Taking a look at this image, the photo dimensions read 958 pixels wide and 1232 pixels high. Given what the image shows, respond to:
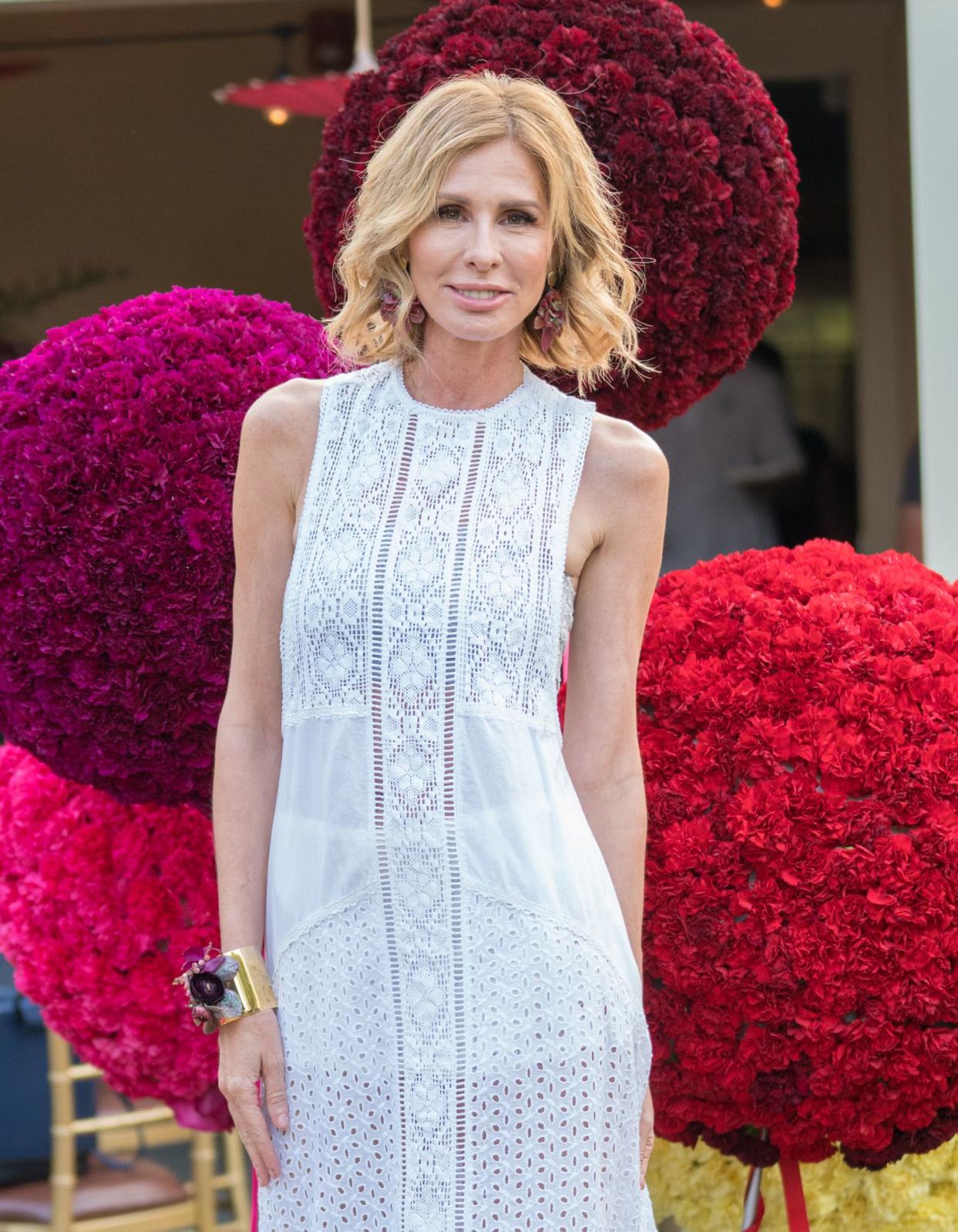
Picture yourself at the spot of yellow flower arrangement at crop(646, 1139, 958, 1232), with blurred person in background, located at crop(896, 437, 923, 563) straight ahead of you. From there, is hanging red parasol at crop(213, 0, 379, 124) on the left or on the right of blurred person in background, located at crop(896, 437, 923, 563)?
left

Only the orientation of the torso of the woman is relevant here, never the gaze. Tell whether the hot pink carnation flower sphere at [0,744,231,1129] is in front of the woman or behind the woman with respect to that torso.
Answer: behind

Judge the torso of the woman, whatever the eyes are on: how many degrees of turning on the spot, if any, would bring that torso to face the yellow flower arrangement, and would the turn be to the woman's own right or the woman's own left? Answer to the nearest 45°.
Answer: approximately 135° to the woman's own left

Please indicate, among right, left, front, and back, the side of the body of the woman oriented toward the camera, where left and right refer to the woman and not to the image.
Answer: front
